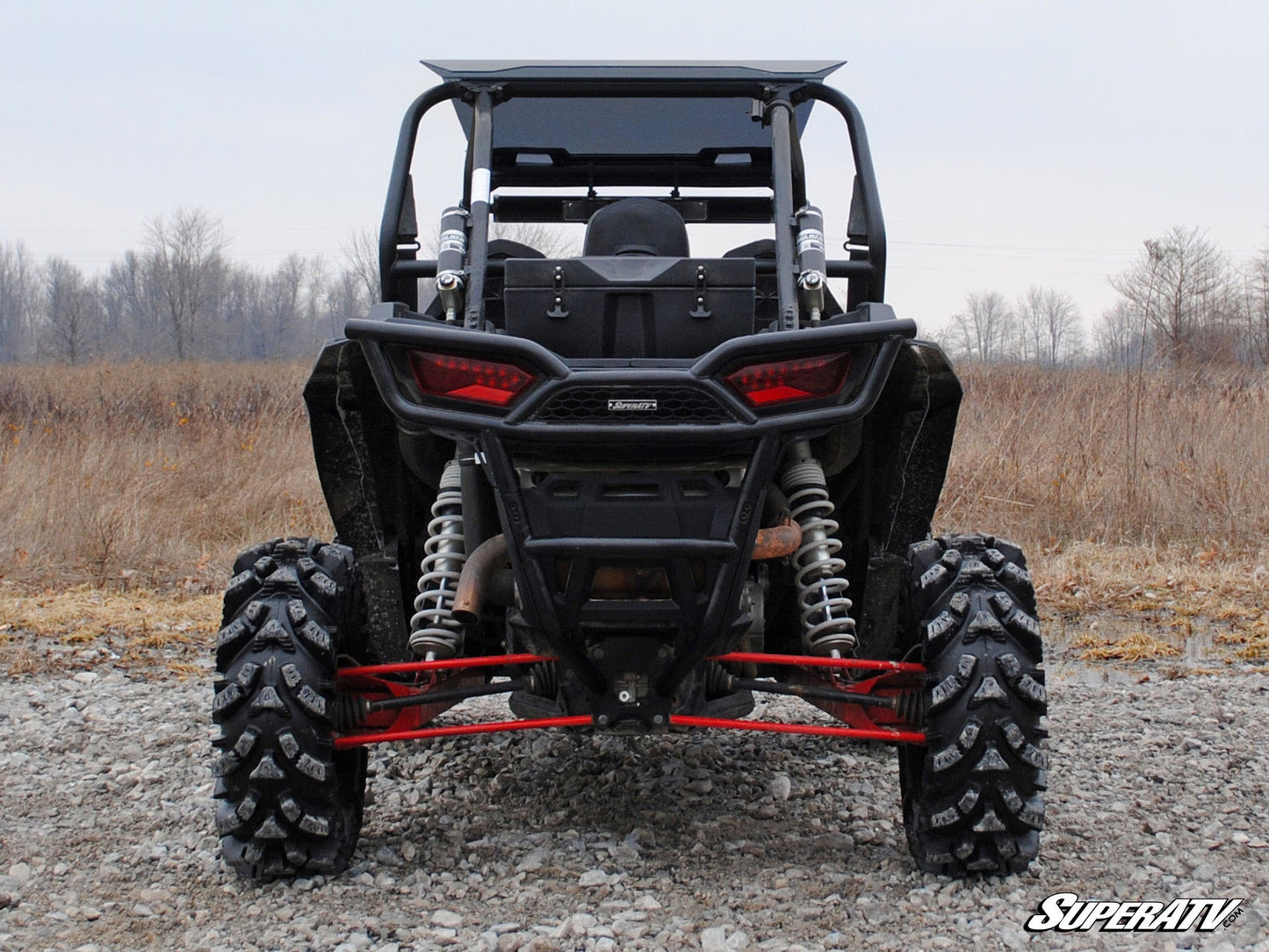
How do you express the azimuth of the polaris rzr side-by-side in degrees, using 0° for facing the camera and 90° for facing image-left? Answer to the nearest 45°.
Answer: approximately 180°
